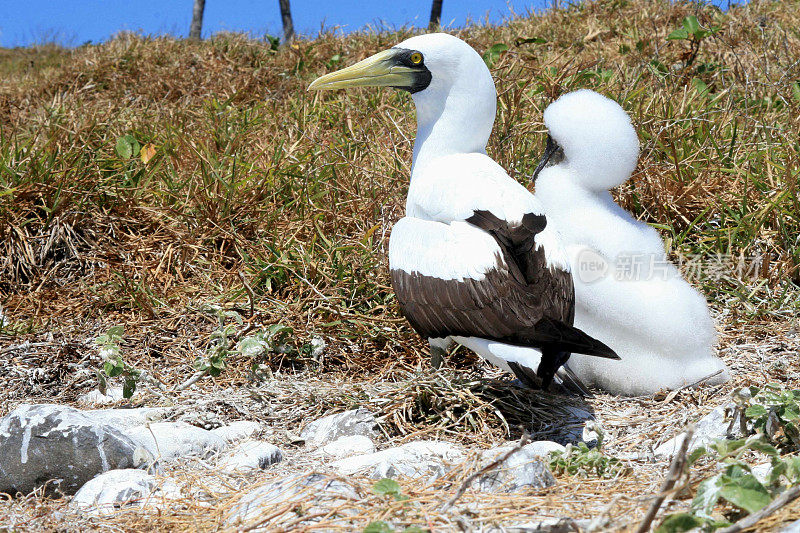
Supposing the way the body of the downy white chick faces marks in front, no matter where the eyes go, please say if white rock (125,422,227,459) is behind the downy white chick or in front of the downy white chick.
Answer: in front

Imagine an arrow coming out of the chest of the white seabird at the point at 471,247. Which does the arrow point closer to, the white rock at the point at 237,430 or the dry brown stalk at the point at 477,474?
the white rock

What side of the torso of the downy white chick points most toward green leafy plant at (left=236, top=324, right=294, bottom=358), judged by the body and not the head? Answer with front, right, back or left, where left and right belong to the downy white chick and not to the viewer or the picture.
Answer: front

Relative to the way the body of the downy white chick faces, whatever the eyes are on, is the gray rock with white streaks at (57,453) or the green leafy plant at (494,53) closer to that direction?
the gray rock with white streaks

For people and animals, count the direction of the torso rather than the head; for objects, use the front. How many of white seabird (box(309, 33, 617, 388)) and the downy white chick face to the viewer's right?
0

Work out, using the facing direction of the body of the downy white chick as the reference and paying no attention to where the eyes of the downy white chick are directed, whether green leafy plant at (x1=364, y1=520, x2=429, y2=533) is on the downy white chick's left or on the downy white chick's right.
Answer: on the downy white chick's left

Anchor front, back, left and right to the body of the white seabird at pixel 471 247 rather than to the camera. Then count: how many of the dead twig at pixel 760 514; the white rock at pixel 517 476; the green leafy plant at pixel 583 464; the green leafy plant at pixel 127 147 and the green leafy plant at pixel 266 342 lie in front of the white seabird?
2

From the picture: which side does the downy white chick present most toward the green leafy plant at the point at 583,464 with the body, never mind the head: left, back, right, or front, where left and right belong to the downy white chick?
left

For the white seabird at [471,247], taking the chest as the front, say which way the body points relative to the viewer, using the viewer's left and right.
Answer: facing away from the viewer and to the left of the viewer

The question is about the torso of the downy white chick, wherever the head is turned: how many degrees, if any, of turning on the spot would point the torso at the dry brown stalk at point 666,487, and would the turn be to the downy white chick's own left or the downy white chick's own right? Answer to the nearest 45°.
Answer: approximately 90° to the downy white chick's own left

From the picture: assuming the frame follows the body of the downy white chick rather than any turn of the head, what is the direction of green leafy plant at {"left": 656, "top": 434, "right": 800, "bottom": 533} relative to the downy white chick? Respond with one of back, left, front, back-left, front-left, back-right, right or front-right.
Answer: left

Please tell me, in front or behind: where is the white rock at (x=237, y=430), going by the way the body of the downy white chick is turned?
in front

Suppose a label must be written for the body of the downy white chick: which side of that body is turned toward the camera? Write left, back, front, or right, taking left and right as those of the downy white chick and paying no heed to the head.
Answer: left
